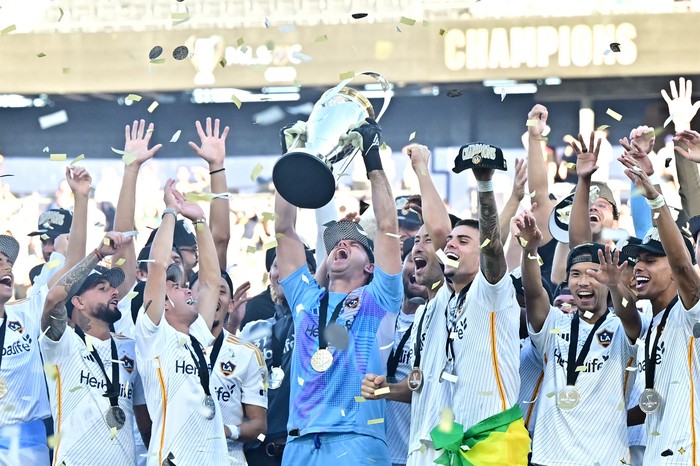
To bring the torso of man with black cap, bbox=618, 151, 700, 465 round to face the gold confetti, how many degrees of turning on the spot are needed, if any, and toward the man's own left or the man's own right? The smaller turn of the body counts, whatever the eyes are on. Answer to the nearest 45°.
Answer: approximately 45° to the man's own right

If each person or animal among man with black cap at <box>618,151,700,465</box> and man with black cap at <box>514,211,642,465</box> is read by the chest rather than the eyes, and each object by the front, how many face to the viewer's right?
0

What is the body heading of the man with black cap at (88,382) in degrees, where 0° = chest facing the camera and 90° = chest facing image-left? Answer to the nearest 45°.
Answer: approximately 315°

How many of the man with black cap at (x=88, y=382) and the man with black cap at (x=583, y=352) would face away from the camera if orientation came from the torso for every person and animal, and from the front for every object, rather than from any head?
0

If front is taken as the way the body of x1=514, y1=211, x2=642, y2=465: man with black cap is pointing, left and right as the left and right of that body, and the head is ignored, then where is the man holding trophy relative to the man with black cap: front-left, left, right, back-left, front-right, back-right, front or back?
right

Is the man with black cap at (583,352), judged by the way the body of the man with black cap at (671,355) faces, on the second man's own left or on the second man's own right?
on the second man's own right

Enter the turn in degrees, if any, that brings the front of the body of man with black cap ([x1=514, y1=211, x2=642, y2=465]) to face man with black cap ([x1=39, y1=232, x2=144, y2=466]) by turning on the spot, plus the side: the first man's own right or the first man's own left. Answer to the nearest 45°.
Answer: approximately 90° to the first man's own right

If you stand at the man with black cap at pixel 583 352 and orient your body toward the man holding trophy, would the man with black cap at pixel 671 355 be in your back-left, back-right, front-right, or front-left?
back-left

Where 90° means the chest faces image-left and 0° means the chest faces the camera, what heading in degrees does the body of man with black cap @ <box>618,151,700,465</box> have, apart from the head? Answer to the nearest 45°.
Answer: approximately 45°

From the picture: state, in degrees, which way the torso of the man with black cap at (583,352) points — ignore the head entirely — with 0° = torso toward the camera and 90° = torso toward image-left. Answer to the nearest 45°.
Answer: approximately 0°

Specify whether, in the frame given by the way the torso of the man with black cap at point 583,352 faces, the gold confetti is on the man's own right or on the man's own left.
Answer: on the man's own right

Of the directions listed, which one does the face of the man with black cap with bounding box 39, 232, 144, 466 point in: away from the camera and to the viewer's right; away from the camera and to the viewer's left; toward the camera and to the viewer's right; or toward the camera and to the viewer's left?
toward the camera and to the viewer's right
